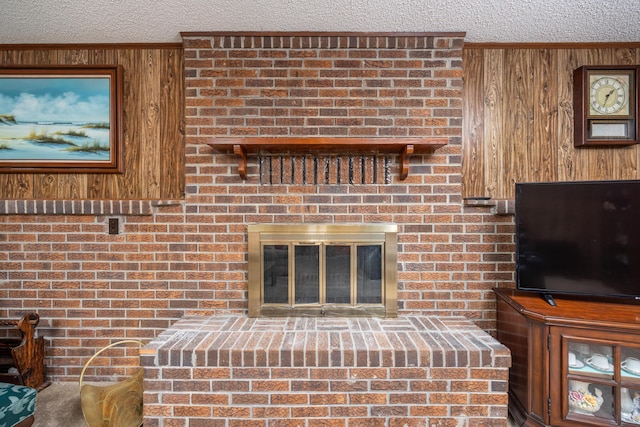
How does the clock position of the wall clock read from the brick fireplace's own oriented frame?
The wall clock is roughly at 9 o'clock from the brick fireplace.

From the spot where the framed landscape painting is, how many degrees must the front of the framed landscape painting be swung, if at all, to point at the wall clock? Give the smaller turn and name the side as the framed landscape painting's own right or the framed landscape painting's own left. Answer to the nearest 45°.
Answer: approximately 45° to the framed landscape painting's own left

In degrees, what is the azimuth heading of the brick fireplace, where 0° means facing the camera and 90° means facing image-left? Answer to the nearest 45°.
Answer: approximately 0°

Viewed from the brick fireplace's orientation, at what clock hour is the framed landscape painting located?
The framed landscape painting is roughly at 3 o'clock from the brick fireplace.

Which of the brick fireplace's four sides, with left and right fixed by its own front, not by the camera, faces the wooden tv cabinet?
left

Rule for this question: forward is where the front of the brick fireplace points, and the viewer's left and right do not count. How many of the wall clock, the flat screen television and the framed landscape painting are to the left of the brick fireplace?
2
